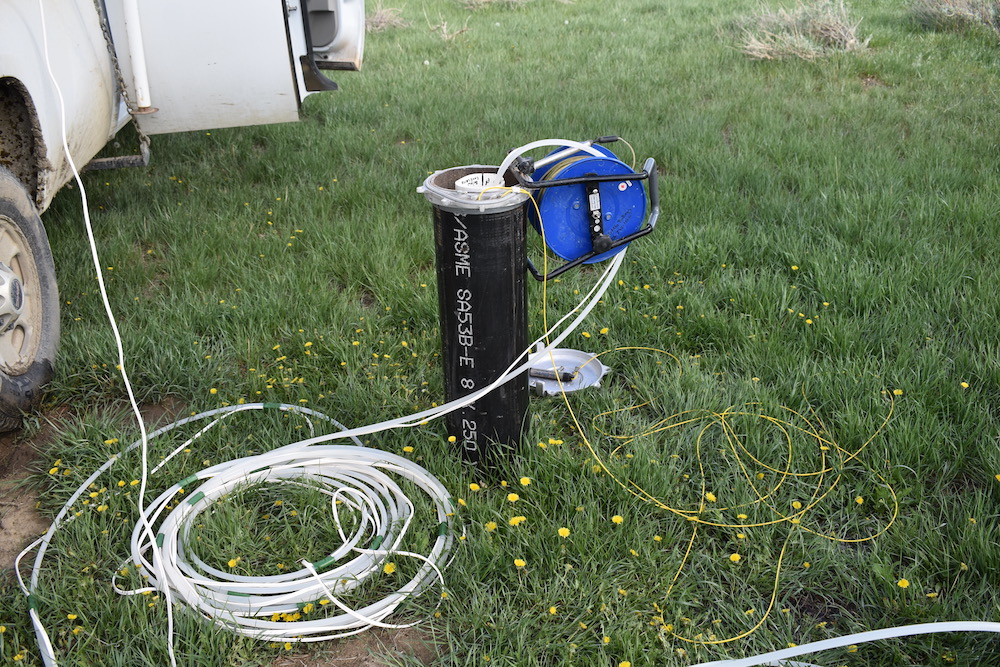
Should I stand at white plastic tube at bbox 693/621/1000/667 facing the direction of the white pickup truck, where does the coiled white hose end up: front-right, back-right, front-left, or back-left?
front-left

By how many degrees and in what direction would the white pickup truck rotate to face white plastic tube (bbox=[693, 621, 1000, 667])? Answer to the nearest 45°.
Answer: approximately 90° to its left

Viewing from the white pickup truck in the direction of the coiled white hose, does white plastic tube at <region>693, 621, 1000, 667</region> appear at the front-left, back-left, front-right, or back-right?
front-left

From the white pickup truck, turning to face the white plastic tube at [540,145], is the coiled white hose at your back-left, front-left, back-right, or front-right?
front-right
